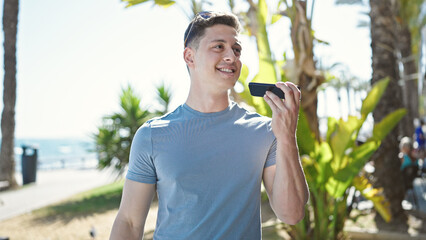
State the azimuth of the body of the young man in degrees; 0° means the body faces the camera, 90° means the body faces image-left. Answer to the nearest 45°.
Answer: approximately 0°

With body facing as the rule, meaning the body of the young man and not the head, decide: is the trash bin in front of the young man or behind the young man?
behind

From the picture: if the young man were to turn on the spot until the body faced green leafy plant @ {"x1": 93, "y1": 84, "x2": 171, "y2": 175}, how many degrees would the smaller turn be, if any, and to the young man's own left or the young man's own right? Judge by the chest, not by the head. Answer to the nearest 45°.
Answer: approximately 180°

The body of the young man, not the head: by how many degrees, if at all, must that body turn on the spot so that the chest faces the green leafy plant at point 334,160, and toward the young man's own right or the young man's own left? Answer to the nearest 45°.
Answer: approximately 135° to the young man's own left

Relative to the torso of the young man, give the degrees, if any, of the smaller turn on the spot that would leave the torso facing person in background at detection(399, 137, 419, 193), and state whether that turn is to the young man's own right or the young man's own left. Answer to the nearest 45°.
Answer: approximately 135° to the young man's own left
